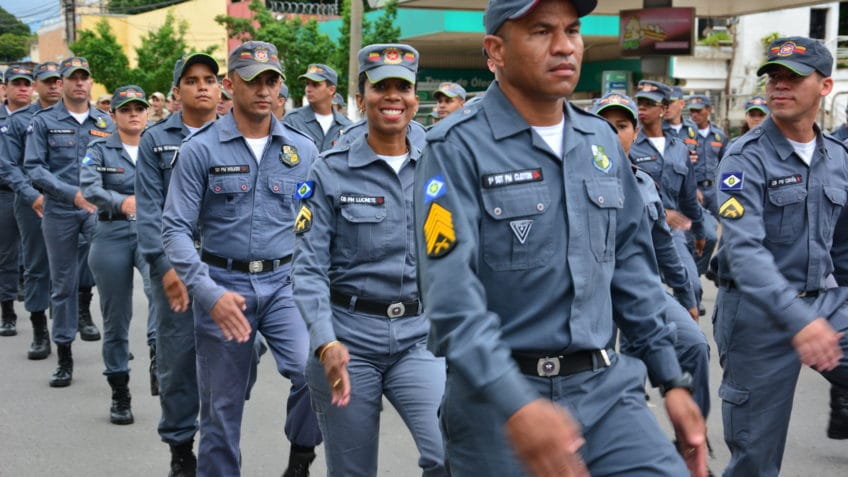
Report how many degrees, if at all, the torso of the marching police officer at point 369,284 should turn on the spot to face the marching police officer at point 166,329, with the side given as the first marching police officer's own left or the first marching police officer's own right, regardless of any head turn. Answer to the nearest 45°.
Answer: approximately 180°

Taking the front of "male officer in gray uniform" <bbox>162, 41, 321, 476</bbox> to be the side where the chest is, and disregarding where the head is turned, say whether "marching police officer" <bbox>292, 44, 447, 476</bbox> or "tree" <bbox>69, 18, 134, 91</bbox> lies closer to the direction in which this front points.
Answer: the marching police officer

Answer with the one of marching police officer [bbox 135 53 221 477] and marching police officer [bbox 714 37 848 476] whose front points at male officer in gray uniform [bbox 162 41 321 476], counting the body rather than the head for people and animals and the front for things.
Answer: marching police officer [bbox 135 53 221 477]

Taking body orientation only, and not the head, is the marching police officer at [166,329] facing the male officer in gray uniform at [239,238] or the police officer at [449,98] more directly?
the male officer in gray uniform

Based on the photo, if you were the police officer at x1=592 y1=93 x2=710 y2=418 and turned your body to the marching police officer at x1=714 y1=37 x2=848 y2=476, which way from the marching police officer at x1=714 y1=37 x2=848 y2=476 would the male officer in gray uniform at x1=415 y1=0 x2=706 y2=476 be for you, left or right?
right

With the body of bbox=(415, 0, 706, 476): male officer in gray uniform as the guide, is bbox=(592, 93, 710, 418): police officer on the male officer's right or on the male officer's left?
on the male officer's left

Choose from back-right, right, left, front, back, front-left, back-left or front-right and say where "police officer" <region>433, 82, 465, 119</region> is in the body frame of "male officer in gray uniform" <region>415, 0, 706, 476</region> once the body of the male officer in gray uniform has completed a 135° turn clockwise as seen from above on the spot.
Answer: right

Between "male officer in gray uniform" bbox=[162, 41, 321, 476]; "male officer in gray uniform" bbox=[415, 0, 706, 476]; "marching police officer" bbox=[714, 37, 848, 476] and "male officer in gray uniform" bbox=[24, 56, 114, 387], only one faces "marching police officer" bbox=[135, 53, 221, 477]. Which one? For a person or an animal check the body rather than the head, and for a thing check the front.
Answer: "male officer in gray uniform" bbox=[24, 56, 114, 387]
